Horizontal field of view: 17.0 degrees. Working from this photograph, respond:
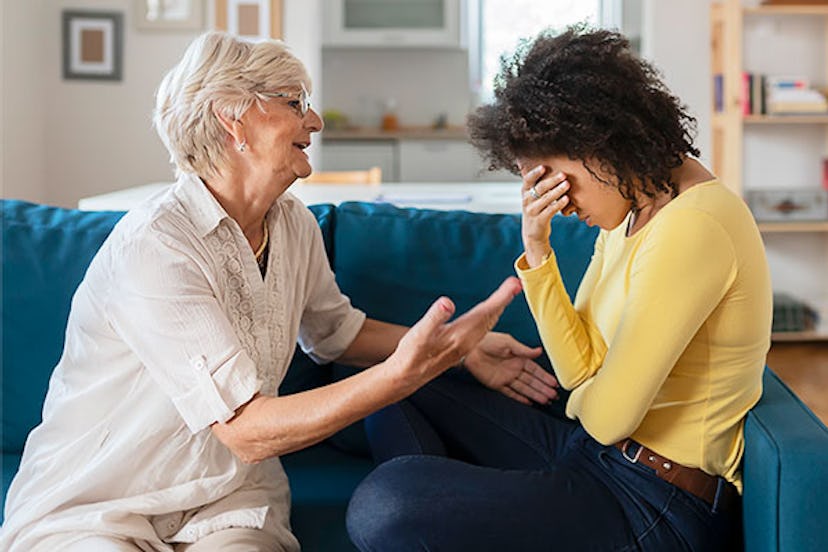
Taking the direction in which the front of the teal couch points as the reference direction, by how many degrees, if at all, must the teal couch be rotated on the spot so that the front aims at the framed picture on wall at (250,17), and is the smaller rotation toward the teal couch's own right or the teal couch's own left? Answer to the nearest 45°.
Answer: approximately 180°

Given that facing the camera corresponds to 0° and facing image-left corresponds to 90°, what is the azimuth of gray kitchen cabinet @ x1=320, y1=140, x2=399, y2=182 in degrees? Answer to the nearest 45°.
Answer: approximately 0°

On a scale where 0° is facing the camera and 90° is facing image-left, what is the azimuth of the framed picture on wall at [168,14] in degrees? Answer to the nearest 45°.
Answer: approximately 0°

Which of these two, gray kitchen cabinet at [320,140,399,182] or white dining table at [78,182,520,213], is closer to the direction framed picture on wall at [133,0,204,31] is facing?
the white dining table

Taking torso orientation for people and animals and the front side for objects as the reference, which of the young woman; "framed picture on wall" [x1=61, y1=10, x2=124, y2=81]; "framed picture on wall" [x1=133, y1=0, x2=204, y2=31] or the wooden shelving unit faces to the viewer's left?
the young woman

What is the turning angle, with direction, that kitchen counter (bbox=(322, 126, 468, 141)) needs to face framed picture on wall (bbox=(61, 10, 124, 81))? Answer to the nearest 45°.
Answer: approximately 45° to its right

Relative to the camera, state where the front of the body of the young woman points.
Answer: to the viewer's left

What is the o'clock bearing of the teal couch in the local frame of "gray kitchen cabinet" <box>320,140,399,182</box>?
The teal couch is roughly at 12 o'clock from the gray kitchen cabinet.

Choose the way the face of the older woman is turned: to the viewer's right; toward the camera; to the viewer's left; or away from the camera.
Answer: to the viewer's right

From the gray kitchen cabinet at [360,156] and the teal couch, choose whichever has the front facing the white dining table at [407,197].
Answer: the gray kitchen cabinet
